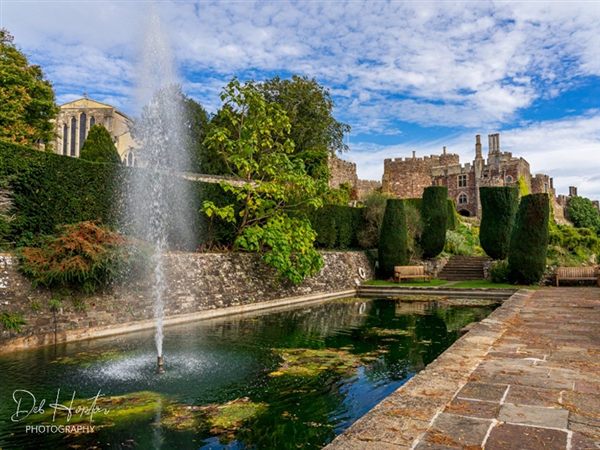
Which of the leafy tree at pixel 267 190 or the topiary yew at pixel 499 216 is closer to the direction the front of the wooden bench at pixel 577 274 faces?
the leafy tree

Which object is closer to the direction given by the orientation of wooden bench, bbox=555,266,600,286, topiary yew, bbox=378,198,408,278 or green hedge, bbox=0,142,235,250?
the green hedge

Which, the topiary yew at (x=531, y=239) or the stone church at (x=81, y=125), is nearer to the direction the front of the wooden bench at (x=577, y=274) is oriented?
the topiary yew

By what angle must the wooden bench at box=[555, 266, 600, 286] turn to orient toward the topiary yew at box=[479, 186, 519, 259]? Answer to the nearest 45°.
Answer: approximately 135° to its right

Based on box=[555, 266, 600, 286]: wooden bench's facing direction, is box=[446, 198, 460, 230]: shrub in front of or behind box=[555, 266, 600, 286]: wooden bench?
behind

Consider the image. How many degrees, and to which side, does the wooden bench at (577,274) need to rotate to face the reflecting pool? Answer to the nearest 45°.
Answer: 0° — it already faces it

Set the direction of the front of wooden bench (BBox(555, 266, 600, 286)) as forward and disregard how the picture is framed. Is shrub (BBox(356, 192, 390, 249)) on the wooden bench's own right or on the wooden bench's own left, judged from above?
on the wooden bench's own right

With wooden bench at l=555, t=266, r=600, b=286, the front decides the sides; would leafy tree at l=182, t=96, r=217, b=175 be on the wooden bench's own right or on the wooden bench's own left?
on the wooden bench's own right

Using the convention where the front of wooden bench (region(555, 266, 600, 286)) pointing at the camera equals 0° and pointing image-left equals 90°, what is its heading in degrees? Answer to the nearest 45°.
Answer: approximately 0°

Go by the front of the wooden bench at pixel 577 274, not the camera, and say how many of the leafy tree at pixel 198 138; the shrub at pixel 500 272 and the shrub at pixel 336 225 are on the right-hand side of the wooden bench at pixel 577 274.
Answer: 3
